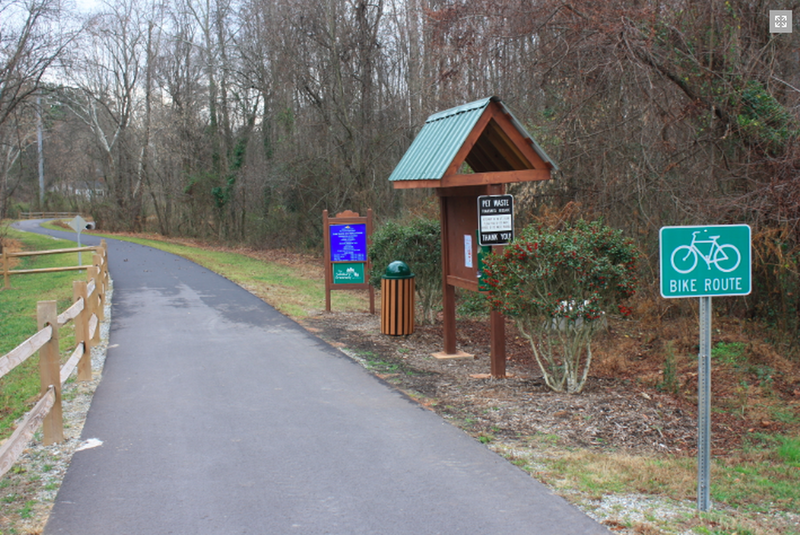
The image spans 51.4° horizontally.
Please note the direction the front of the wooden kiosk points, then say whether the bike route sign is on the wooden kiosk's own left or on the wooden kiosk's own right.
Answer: on the wooden kiosk's own left

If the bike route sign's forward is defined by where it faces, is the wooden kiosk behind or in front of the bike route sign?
behind

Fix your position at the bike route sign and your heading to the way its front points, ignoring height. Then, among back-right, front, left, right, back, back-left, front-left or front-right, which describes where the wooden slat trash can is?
back-right

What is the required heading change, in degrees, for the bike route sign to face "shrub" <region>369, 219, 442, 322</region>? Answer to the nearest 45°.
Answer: approximately 135° to its right

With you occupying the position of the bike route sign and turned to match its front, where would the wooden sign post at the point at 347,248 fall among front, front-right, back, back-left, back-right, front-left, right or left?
back-right

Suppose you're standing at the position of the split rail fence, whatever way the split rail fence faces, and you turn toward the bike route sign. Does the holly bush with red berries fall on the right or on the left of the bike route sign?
left

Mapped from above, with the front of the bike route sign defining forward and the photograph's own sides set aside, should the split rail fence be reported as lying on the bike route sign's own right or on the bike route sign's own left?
on the bike route sign's own right

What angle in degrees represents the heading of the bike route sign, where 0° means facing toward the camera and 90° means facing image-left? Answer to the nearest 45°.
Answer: approximately 0°

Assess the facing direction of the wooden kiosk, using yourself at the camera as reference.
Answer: facing the viewer and to the left of the viewer

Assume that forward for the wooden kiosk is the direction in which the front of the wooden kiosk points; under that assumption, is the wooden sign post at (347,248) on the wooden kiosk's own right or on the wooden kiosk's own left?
on the wooden kiosk's own right

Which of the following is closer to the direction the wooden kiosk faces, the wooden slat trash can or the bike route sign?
the bike route sign

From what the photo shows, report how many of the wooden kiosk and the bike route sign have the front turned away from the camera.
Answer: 0
